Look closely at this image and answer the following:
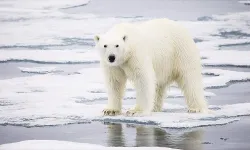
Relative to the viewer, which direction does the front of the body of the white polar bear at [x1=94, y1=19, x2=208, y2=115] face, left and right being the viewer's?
facing the viewer and to the left of the viewer
